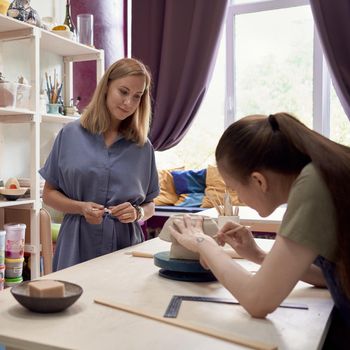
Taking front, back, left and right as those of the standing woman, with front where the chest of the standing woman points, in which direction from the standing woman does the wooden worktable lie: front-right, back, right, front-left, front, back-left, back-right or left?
front

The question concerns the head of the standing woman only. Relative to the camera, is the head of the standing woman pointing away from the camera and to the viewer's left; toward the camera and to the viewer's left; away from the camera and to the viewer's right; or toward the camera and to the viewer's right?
toward the camera and to the viewer's right

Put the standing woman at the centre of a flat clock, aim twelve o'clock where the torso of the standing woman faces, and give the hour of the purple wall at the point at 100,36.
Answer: The purple wall is roughly at 6 o'clock from the standing woman.

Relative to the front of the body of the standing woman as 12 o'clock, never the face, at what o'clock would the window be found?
The window is roughly at 7 o'clock from the standing woman.

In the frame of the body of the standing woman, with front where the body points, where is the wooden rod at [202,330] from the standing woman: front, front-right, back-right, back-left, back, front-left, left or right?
front

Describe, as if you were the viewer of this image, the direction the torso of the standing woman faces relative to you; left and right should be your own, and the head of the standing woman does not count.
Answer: facing the viewer

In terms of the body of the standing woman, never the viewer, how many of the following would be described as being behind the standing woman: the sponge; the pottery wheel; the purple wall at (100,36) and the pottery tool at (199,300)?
1

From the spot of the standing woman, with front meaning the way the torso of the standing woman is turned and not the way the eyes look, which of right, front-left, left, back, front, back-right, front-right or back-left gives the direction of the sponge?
front

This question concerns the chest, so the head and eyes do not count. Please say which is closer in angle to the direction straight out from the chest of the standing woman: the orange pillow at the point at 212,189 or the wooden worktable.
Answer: the wooden worktable

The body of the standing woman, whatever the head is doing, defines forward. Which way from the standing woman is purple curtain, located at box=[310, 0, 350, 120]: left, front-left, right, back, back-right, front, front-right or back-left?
back-left

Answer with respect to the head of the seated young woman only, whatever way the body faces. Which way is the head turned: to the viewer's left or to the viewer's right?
to the viewer's left

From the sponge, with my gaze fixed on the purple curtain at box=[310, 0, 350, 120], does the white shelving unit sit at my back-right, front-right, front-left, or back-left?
front-left

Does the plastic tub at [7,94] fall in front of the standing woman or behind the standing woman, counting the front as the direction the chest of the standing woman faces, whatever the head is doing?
behind
